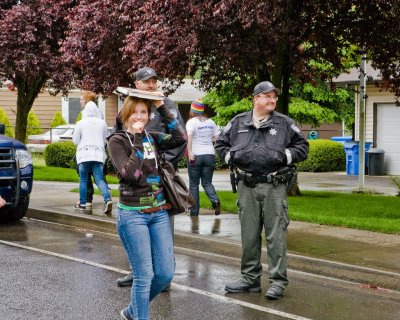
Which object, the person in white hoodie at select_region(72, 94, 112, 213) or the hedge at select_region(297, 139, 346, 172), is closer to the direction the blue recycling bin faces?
the person in white hoodie

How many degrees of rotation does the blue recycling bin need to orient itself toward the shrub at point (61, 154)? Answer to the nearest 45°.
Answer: approximately 45° to its right

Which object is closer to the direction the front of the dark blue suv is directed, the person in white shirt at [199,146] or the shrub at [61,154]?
the person in white shirt

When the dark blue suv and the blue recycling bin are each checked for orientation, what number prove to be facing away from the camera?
0

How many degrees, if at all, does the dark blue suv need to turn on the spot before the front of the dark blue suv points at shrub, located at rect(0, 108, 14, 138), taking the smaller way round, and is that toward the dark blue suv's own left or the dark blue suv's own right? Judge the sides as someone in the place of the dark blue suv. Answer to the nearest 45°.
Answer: approximately 135° to the dark blue suv's own left

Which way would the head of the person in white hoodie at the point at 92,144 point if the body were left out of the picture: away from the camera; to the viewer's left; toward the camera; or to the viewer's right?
away from the camera

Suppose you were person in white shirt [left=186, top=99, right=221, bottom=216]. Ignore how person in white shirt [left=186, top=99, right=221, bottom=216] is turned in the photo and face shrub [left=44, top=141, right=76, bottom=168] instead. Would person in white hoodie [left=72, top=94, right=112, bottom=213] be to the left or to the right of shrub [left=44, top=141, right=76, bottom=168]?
left

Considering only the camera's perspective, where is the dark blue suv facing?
facing the viewer and to the right of the viewer

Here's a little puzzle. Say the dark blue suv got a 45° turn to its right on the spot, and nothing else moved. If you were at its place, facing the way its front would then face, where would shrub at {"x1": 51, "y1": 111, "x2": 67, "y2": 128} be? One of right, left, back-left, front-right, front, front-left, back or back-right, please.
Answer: back

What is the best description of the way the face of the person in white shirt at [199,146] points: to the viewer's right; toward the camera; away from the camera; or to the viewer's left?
away from the camera

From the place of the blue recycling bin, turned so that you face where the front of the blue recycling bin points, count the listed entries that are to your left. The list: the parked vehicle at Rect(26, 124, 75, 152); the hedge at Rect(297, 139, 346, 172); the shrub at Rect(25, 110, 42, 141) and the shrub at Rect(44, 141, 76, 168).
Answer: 0

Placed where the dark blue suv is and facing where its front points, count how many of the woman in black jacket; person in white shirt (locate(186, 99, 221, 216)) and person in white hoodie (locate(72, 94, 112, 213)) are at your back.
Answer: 0

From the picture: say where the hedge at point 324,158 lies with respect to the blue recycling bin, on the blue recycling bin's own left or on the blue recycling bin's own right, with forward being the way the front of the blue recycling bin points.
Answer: on the blue recycling bin's own right
